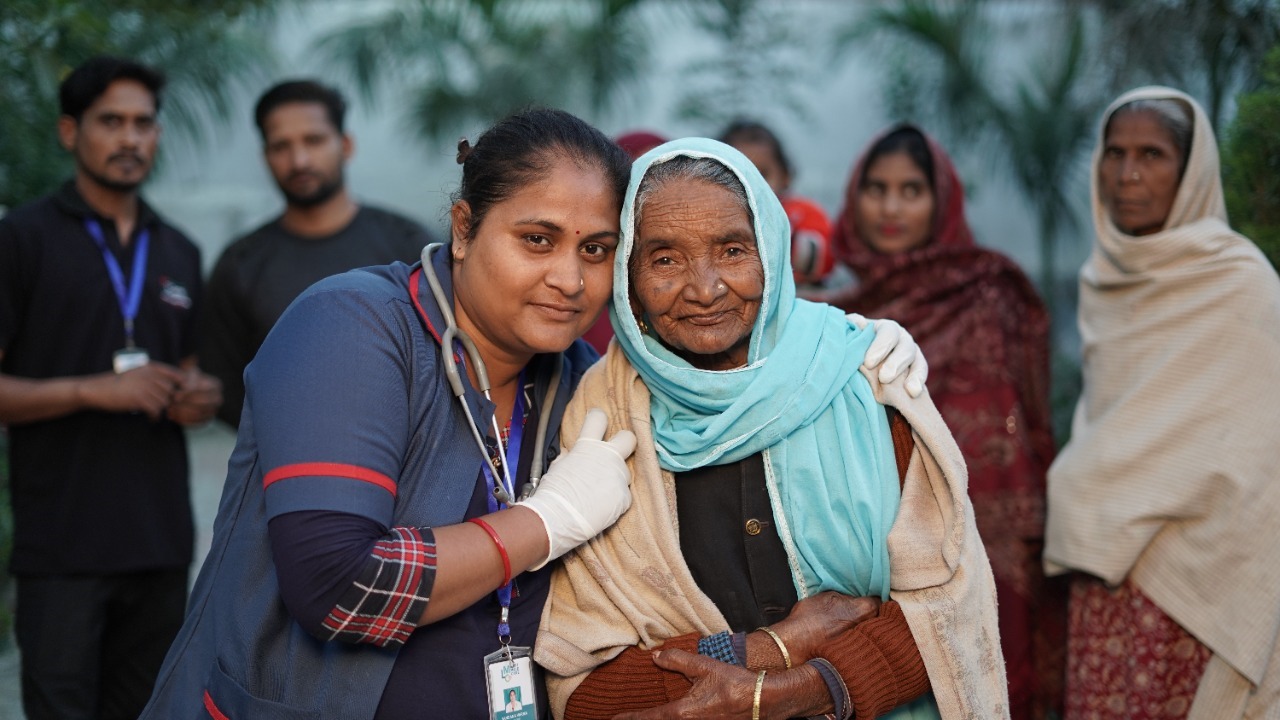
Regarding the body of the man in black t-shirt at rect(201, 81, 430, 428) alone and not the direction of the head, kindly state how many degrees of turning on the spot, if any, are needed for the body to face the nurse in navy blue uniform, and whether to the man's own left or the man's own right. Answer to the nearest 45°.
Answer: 0° — they already face them

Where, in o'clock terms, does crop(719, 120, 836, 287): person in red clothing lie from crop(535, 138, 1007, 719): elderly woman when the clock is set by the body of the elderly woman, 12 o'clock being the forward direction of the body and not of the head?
The person in red clothing is roughly at 6 o'clock from the elderly woman.

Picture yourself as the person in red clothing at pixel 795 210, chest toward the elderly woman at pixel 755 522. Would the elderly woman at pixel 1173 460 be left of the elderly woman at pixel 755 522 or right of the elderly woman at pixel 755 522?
left

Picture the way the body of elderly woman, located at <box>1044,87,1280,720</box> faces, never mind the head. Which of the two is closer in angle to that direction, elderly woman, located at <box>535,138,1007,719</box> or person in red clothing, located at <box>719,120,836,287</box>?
the elderly woman

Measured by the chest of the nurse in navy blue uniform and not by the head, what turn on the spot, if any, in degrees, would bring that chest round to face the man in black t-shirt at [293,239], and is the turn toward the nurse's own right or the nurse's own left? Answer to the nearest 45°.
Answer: approximately 135° to the nurse's own left

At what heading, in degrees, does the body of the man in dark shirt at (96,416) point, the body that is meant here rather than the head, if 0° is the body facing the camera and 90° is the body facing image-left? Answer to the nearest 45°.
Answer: approximately 315°

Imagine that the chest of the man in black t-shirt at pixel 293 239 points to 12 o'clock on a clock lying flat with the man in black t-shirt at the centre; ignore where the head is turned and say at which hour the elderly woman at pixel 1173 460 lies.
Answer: The elderly woman is roughly at 10 o'clock from the man in black t-shirt.

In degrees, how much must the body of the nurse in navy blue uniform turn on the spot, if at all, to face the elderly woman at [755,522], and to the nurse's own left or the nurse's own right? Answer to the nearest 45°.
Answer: approximately 45° to the nurse's own left

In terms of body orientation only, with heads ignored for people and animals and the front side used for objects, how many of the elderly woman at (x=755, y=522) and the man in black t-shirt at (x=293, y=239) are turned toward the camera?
2
